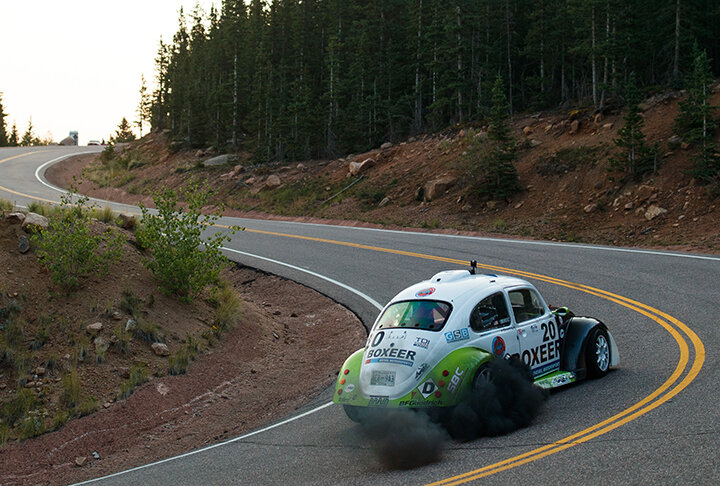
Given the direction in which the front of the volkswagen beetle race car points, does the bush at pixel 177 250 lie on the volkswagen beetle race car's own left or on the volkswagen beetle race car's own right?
on the volkswagen beetle race car's own left

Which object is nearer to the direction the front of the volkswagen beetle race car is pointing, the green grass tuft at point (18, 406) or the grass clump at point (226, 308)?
the grass clump

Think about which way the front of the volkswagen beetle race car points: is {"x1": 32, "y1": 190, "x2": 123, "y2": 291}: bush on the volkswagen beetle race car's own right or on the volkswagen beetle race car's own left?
on the volkswagen beetle race car's own left

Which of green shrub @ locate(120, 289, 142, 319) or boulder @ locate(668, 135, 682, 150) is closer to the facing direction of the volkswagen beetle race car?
the boulder

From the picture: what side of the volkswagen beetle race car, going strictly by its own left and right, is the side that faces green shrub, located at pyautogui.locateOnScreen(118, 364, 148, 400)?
left

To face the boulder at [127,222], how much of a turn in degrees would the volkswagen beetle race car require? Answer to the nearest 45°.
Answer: approximately 90° to its left

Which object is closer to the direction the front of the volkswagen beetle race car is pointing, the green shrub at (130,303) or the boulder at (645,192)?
the boulder

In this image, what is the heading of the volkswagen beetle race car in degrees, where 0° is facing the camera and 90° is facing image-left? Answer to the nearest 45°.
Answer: approximately 225°

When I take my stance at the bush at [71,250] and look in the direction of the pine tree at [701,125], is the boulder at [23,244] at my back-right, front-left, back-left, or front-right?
back-left
